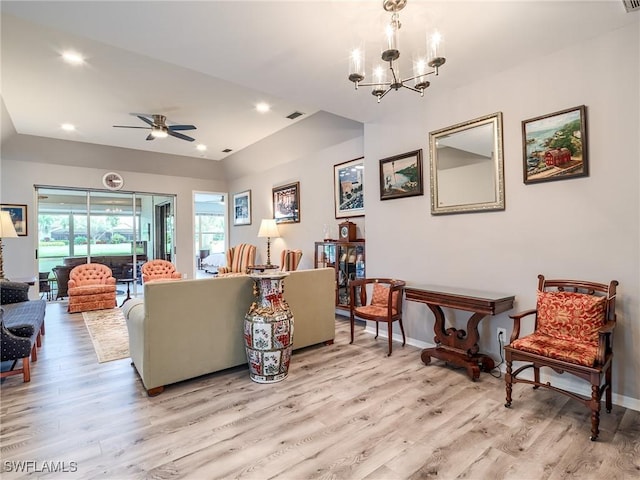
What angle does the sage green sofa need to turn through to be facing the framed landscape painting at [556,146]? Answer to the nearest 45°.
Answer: approximately 135° to its right

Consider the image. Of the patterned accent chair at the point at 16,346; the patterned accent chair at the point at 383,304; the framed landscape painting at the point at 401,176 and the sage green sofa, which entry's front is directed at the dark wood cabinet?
the patterned accent chair at the point at 16,346

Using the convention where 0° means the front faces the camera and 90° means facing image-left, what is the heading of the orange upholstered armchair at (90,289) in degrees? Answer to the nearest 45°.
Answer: approximately 0°

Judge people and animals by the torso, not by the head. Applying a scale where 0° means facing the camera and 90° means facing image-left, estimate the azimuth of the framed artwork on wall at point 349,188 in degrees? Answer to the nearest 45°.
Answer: approximately 45°

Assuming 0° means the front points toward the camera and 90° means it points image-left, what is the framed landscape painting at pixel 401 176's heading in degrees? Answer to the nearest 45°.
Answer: approximately 45°

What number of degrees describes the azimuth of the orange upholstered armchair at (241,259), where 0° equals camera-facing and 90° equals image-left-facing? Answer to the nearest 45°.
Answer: approximately 45°

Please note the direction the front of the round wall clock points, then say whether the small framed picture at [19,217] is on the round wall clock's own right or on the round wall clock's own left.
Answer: on the round wall clock's own right
